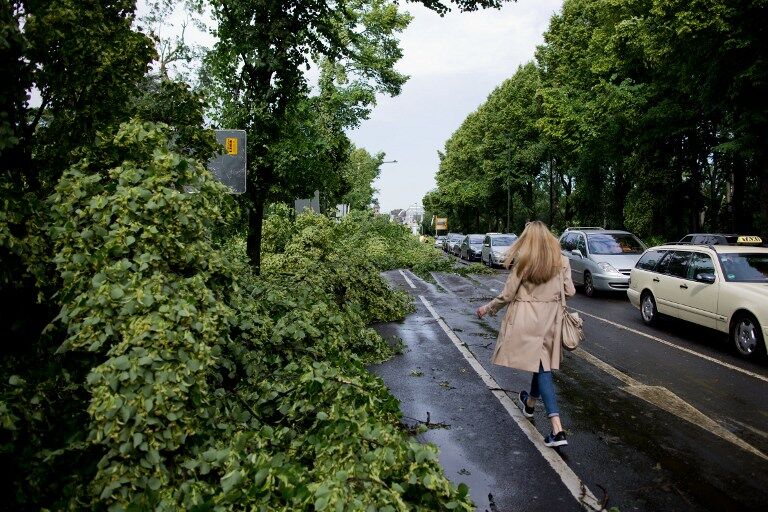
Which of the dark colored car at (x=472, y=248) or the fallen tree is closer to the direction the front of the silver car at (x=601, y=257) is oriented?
the fallen tree

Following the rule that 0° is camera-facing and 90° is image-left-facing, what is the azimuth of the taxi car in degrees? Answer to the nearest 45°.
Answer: approximately 315°

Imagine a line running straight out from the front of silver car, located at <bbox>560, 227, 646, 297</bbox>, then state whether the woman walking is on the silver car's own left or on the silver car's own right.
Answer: on the silver car's own right

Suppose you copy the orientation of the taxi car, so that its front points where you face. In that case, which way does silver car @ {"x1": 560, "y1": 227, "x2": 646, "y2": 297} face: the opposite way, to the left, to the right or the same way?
the same way

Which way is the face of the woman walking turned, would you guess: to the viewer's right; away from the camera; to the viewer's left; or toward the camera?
away from the camera

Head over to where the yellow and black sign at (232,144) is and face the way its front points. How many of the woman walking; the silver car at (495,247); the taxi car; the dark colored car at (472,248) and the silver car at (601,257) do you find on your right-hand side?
0

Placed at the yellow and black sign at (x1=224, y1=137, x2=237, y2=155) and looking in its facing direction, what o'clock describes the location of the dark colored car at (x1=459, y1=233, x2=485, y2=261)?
The dark colored car is roughly at 7 o'clock from the yellow and black sign.

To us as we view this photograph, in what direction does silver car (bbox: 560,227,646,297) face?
facing the viewer and to the right of the viewer

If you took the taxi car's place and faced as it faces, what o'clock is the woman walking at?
The woman walking is roughly at 2 o'clock from the taxi car.

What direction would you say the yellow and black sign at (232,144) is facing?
toward the camera

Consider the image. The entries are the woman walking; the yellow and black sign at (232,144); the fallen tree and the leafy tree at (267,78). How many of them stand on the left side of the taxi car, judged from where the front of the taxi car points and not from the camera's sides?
0

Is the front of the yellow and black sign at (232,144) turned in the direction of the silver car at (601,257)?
no
